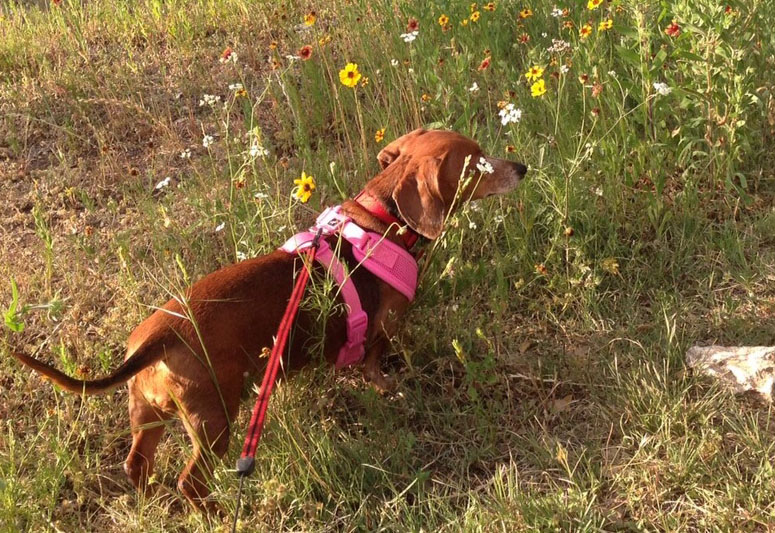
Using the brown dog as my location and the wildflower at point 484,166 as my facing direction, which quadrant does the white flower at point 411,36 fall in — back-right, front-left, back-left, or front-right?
front-left

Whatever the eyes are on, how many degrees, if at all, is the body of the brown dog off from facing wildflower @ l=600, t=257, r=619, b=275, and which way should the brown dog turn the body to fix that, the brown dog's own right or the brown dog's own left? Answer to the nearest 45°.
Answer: approximately 45° to the brown dog's own right

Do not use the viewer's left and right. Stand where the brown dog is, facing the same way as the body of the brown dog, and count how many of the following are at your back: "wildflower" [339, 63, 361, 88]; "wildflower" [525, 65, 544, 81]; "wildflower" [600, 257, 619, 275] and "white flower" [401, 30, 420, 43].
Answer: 0

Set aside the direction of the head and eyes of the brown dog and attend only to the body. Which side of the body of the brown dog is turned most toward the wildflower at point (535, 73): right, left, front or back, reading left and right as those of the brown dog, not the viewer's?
front

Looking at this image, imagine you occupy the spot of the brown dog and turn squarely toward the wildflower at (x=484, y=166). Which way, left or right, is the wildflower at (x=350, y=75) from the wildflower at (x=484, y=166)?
left

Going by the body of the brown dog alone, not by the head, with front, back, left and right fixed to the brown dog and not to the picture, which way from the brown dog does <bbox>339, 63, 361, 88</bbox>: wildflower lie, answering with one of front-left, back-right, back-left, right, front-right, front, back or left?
front

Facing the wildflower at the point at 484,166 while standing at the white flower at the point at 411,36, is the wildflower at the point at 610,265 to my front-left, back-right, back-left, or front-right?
front-left

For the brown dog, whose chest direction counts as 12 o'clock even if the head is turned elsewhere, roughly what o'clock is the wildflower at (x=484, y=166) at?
The wildflower is roughly at 1 o'clock from the brown dog.

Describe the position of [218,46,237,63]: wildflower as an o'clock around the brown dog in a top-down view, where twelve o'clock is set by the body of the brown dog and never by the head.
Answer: The wildflower is roughly at 11 o'clock from the brown dog.

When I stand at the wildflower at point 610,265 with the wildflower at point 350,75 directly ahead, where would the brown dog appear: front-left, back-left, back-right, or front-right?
front-left

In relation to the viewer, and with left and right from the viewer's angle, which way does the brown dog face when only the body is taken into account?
facing away from the viewer and to the right of the viewer

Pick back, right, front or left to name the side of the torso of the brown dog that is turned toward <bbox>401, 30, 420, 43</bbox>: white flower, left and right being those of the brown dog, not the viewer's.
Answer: front
